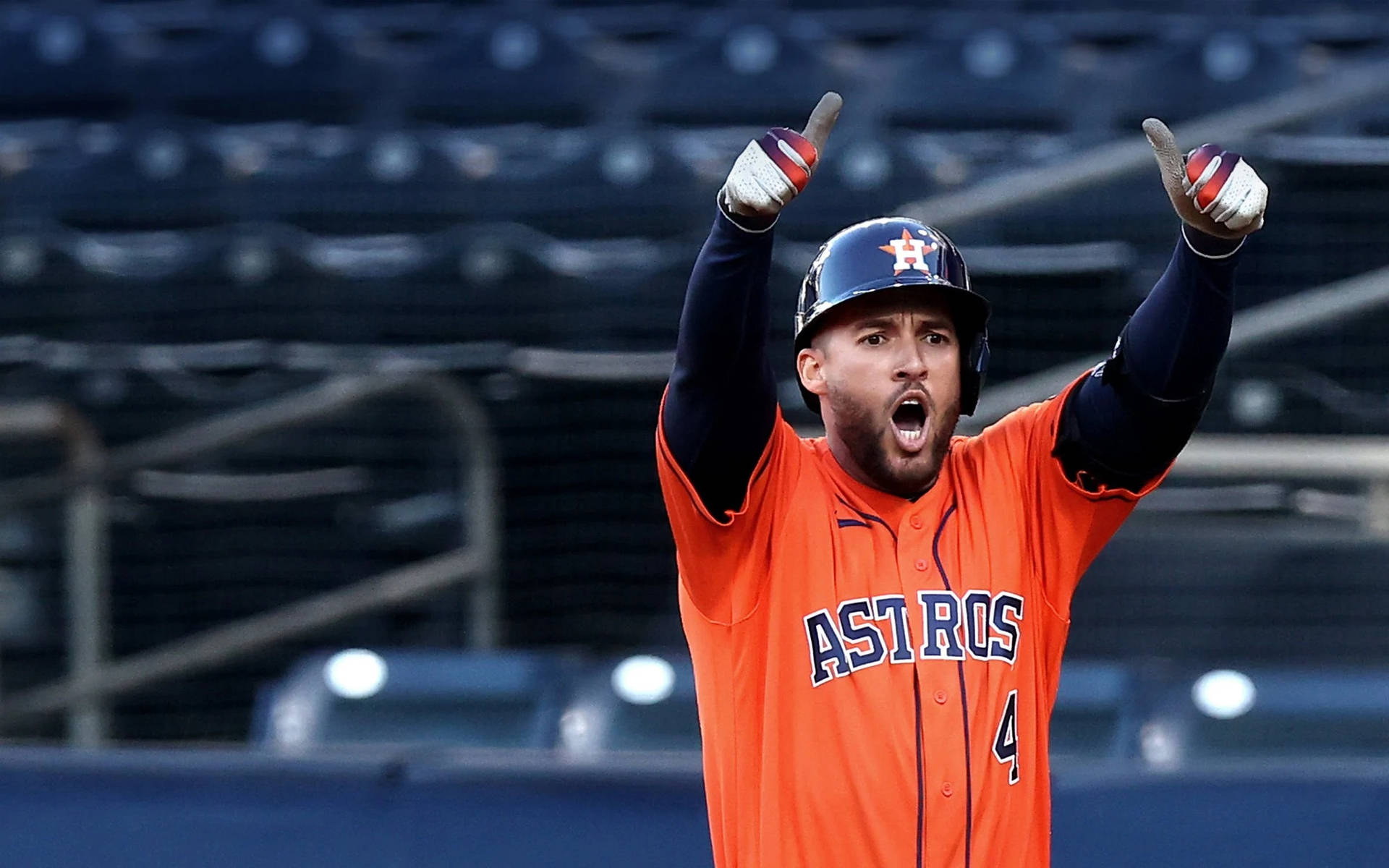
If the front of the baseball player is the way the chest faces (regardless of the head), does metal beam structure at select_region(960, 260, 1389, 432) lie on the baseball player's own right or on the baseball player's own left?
on the baseball player's own left

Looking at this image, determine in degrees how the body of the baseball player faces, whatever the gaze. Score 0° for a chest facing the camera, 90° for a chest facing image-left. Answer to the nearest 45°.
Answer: approximately 315°

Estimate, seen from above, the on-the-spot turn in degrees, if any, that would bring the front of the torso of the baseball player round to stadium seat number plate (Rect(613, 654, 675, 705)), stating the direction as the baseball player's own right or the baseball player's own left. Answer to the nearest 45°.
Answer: approximately 135° to the baseball player's own left

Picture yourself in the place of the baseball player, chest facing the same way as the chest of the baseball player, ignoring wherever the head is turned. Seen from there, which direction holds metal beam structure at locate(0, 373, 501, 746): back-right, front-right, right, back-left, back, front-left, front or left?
back

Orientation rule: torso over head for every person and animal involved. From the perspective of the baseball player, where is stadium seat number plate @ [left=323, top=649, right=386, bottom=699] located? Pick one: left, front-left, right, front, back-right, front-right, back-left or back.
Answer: back

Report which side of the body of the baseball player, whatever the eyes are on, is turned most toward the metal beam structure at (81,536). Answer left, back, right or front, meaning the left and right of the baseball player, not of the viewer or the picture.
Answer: back
